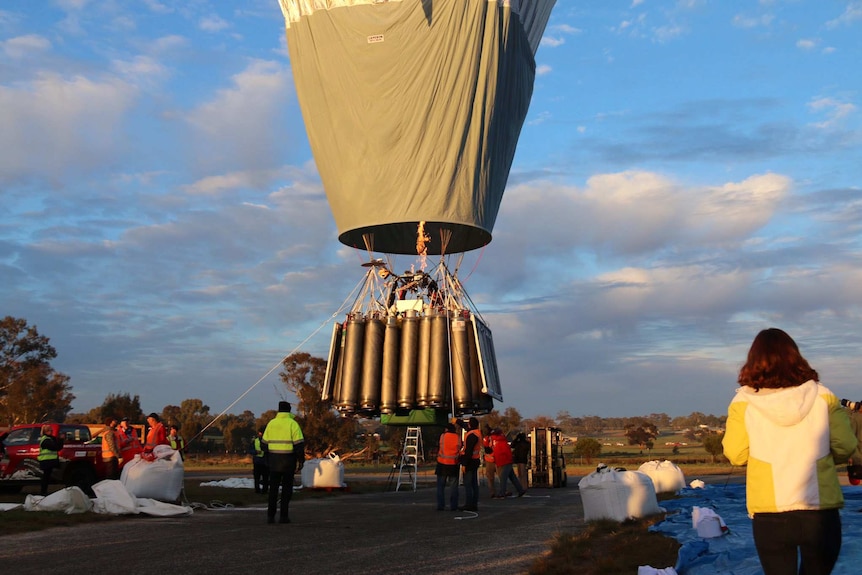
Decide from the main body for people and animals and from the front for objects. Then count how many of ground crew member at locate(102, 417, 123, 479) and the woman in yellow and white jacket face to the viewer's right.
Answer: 1

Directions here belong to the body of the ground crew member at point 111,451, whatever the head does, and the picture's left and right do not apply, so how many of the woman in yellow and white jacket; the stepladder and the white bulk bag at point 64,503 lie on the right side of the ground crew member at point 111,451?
2

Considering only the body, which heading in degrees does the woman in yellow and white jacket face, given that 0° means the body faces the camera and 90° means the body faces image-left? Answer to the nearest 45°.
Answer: approximately 180°

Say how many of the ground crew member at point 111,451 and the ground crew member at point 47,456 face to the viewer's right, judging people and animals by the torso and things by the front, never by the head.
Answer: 2

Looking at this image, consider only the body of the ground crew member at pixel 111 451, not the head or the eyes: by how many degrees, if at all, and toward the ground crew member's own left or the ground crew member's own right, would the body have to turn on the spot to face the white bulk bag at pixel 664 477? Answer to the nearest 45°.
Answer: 0° — they already face it

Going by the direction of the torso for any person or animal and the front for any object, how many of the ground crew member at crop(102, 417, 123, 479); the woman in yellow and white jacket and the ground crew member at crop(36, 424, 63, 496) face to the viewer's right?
2

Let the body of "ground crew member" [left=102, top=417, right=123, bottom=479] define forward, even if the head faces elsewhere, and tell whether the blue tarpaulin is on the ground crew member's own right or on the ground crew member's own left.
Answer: on the ground crew member's own right

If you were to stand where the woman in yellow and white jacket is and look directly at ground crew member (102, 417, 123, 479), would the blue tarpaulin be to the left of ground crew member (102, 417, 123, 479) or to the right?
right

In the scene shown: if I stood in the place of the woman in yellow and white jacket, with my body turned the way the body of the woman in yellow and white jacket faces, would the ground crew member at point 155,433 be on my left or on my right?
on my left

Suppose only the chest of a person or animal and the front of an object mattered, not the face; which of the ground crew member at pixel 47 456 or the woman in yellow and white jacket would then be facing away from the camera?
the woman in yellow and white jacket

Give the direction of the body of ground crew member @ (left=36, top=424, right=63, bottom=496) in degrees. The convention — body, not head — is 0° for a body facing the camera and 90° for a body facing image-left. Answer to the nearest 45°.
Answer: approximately 270°

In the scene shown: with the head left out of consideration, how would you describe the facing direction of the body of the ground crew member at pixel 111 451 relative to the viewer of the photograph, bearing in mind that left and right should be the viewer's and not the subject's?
facing to the right of the viewer

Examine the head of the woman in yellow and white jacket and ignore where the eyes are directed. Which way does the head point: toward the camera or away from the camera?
away from the camera
